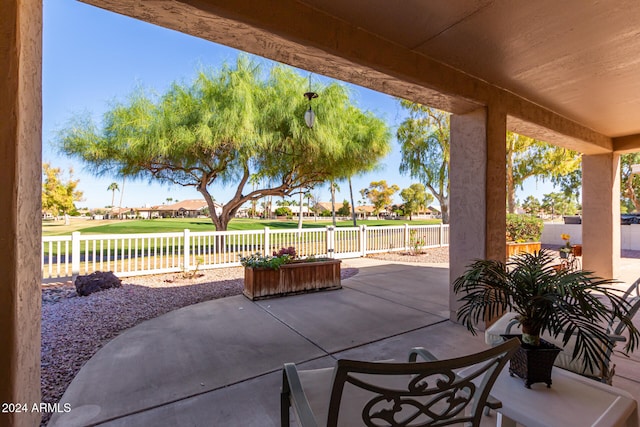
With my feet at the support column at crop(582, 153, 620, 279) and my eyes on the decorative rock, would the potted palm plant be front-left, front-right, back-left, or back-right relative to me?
front-left

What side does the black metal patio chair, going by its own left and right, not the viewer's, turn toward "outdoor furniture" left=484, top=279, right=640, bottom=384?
right

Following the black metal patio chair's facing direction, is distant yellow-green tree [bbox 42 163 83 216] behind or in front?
in front

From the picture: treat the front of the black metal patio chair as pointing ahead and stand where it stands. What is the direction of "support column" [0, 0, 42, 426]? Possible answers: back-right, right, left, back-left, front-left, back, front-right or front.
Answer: front-left

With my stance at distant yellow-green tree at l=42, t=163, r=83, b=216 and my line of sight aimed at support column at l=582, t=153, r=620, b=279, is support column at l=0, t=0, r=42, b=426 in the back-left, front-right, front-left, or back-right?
front-right

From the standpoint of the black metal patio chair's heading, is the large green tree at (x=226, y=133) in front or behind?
in front

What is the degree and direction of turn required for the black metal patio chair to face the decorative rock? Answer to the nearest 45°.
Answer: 0° — it already faces it

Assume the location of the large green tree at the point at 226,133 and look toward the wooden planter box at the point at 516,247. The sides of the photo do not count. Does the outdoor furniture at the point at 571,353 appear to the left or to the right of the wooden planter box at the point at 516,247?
right

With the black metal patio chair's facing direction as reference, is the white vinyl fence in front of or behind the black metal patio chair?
in front

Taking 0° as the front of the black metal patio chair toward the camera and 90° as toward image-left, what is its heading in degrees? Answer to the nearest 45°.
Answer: approximately 135°

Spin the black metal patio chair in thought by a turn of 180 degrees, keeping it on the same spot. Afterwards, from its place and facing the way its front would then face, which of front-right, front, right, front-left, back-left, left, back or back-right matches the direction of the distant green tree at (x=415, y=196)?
back-left
